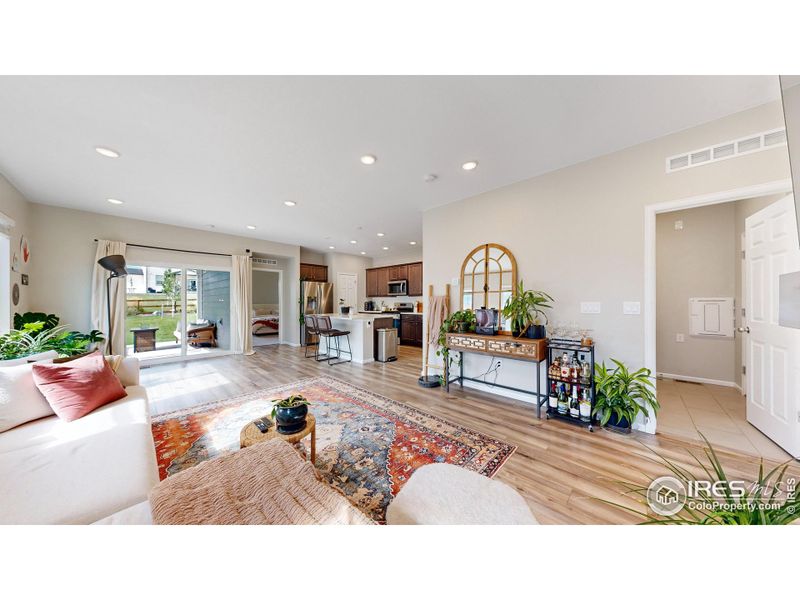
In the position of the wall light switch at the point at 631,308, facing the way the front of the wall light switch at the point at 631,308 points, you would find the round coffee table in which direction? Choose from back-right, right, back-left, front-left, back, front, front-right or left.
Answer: front-right

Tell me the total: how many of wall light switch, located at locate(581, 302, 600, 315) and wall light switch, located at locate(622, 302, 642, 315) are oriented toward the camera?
2

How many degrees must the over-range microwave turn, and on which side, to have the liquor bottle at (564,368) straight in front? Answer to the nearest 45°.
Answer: approximately 45° to its left

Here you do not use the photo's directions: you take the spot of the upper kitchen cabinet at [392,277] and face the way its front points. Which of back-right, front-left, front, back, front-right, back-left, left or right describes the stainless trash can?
front-left

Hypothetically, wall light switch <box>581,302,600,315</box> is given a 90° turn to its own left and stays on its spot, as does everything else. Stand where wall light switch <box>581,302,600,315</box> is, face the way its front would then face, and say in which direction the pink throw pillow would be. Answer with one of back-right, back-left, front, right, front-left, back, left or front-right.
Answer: back-right

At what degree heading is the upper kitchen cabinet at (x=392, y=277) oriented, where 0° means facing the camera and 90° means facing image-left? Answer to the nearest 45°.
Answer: approximately 45°

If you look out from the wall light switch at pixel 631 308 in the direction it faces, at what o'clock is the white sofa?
The white sofa is roughly at 1 o'clock from the wall light switch.

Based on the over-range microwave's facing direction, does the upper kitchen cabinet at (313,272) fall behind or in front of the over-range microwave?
in front

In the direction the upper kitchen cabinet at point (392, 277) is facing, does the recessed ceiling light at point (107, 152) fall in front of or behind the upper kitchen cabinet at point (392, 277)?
in front

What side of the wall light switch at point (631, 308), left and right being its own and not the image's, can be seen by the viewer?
front

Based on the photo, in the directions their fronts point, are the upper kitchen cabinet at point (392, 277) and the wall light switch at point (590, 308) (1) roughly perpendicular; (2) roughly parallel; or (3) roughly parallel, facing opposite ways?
roughly parallel
